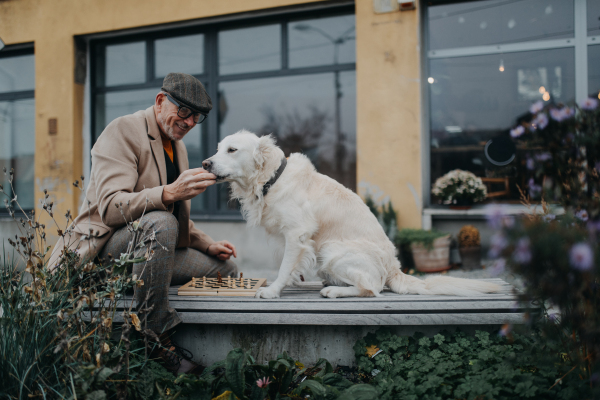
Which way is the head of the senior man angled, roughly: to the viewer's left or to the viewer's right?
to the viewer's right

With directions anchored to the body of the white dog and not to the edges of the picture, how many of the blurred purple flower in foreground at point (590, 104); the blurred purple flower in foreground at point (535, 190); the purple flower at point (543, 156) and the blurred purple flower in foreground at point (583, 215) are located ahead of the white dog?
0

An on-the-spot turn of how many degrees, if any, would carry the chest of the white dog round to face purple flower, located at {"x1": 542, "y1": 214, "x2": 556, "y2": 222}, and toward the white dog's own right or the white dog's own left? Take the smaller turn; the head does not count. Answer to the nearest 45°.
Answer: approximately 135° to the white dog's own left

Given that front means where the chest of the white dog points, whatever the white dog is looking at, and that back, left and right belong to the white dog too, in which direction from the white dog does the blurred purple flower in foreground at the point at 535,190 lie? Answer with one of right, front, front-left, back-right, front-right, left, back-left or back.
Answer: back-left

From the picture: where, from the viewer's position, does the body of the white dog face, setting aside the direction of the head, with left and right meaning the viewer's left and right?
facing to the left of the viewer

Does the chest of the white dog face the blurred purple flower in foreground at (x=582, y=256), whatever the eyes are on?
no

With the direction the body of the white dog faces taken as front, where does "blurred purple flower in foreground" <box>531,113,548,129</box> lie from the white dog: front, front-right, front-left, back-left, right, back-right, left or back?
back-left

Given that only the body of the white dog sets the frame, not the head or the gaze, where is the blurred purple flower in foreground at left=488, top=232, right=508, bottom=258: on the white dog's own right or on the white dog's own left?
on the white dog's own left

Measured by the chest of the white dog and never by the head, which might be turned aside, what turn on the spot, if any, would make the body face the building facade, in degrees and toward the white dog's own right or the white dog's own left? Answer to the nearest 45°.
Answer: approximately 90° to the white dog's own right

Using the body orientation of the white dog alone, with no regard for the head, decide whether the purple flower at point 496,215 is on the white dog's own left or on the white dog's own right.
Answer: on the white dog's own left
